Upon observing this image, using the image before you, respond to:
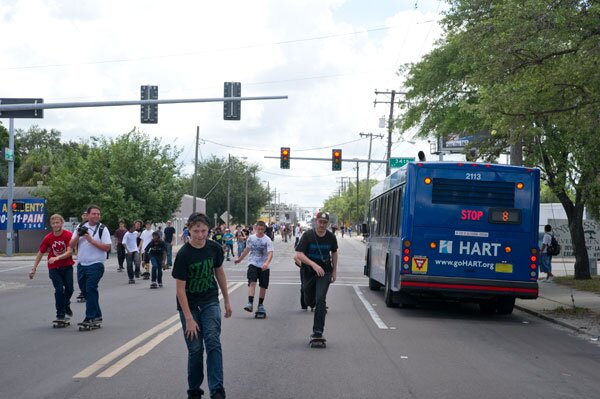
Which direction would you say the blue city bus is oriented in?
away from the camera

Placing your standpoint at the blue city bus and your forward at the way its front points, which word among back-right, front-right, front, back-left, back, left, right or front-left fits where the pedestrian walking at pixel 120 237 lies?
front-left

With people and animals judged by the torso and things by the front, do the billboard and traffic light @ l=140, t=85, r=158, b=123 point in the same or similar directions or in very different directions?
very different directions

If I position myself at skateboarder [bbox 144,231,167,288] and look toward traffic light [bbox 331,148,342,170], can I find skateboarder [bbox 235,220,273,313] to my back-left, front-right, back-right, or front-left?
back-right

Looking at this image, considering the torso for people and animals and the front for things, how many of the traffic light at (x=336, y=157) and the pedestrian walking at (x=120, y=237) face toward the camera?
2

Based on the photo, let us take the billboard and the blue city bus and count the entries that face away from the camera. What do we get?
1

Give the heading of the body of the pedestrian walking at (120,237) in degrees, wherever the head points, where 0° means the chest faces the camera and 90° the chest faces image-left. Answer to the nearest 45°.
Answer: approximately 0°

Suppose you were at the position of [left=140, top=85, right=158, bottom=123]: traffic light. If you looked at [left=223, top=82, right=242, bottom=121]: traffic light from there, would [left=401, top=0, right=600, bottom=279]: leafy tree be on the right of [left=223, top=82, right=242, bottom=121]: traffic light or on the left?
right
